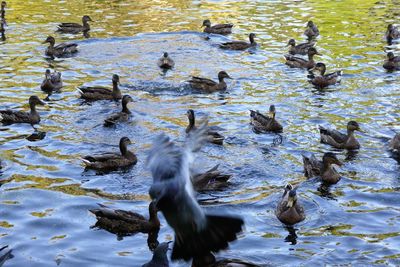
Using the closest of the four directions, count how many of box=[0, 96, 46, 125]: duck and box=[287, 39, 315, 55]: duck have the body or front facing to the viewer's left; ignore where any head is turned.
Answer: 1

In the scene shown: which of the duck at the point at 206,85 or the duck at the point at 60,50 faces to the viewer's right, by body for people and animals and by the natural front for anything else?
the duck at the point at 206,85

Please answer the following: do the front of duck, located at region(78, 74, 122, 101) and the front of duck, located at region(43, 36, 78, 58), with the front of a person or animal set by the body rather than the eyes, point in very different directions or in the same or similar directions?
very different directions

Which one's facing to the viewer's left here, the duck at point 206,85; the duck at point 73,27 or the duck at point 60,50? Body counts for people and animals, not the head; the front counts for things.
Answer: the duck at point 60,50

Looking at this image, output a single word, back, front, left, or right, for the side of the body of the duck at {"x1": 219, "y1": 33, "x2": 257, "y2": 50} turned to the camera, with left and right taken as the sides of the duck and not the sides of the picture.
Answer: right

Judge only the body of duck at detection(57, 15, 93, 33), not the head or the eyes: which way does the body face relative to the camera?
to the viewer's right

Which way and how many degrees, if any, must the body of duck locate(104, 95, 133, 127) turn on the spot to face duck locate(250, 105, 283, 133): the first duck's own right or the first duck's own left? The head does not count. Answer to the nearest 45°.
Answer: approximately 45° to the first duck's own right

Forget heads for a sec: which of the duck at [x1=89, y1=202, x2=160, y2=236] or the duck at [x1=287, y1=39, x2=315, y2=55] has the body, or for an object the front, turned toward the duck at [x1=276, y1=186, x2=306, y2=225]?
the duck at [x1=89, y1=202, x2=160, y2=236]
